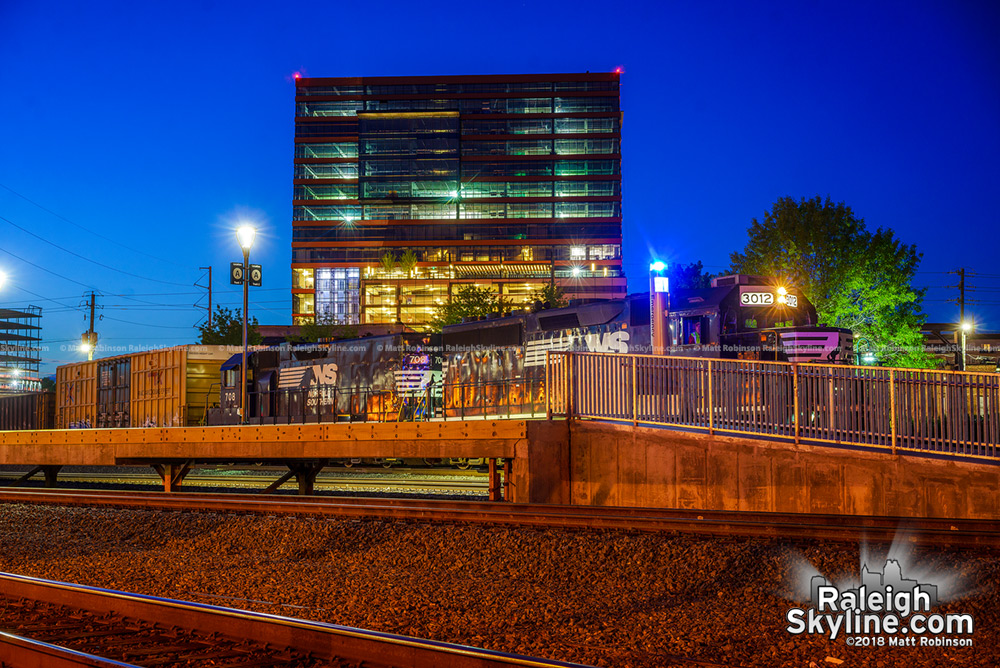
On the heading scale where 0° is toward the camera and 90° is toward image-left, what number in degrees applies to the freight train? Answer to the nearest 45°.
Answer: approximately 315°

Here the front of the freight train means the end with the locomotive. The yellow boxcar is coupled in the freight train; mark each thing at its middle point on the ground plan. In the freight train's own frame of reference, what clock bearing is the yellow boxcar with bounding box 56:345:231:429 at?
The yellow boxcar is roughly at 6 o'clock from the freight train.

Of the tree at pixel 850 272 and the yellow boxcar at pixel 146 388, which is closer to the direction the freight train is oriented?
the tree
